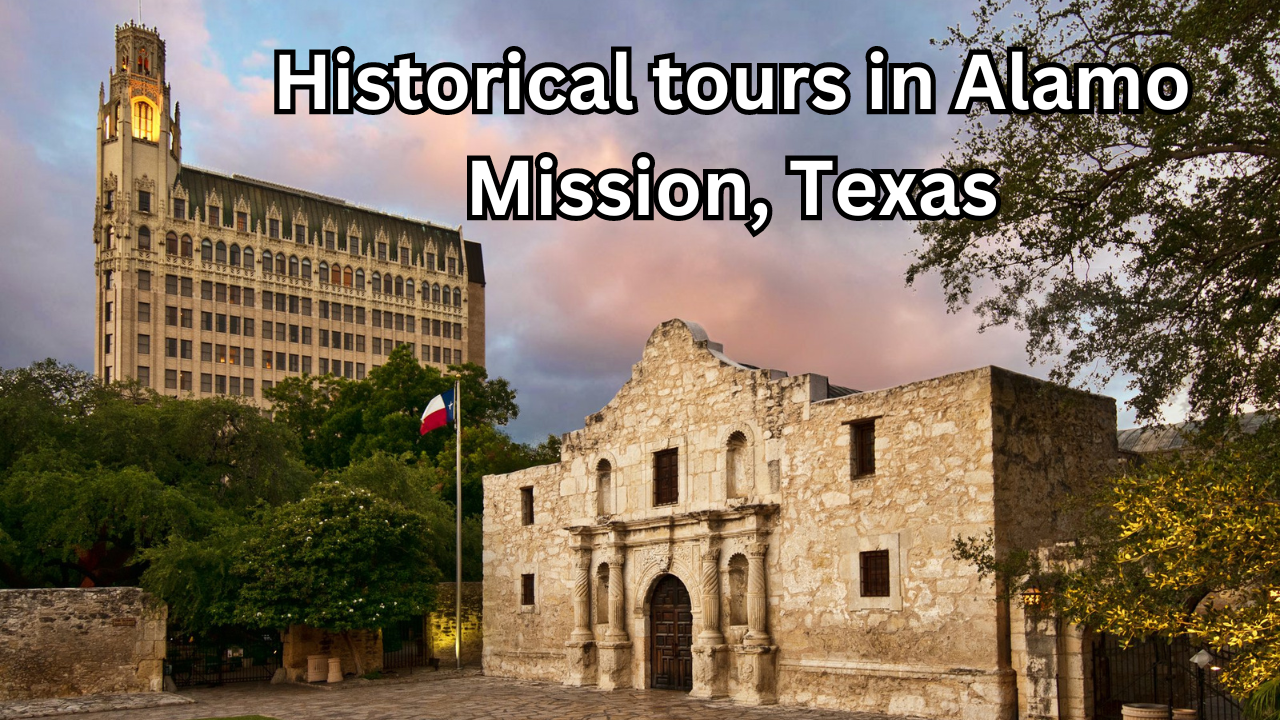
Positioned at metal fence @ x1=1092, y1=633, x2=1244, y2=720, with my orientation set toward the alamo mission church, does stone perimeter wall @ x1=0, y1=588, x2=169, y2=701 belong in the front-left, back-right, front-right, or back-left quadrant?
front-left

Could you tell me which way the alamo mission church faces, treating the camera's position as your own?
facing the viewer and to the left of the viewer

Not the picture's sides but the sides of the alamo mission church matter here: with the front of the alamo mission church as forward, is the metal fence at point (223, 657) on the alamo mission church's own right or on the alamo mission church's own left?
on the alamo mission church's own right

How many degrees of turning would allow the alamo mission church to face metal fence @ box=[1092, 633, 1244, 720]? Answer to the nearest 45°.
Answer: approximately 90° to its left

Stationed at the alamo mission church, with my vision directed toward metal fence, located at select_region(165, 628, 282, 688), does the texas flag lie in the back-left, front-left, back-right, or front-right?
front-right

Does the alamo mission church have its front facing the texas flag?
no

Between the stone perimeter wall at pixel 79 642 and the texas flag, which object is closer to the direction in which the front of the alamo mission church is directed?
the stone perimeter wall
